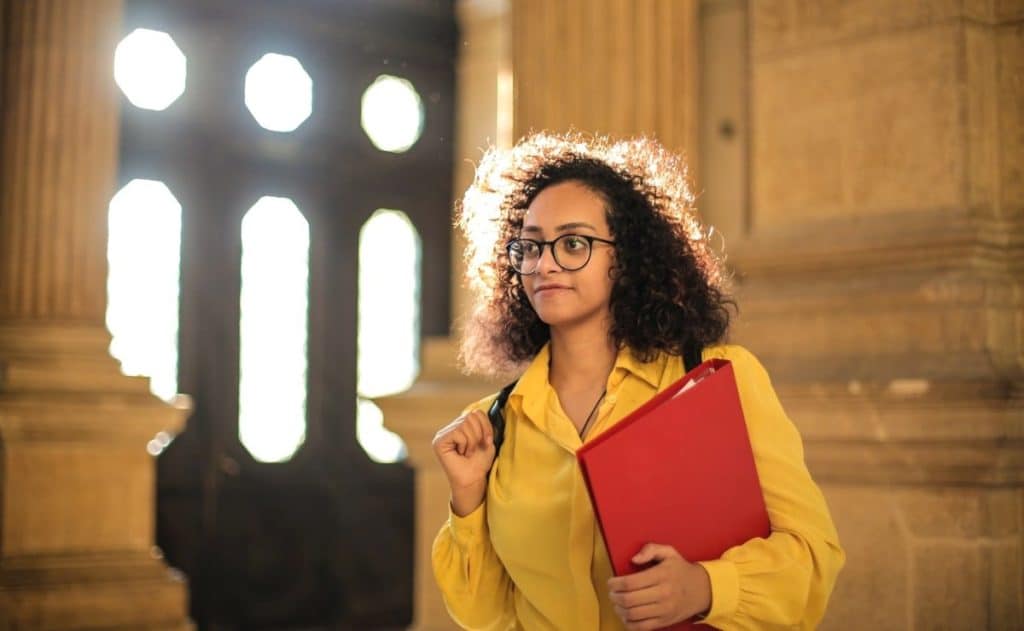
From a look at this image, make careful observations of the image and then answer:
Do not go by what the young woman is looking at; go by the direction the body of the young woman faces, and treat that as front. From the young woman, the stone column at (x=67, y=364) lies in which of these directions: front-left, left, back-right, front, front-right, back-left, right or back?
right

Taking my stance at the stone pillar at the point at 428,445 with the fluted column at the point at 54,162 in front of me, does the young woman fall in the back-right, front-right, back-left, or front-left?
back-left

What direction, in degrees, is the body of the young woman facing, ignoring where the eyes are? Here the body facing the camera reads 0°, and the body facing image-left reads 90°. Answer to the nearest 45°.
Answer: approximately 45°

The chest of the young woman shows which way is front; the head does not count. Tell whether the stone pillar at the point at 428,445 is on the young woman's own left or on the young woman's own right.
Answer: on the young woman's own right

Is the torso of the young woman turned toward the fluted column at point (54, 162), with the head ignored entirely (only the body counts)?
no

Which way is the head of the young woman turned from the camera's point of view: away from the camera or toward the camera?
toward the camera

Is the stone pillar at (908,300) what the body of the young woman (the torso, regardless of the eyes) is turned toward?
no

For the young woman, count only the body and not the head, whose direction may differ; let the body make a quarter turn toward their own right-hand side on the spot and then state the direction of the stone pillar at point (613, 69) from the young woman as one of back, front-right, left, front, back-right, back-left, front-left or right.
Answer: front-right
